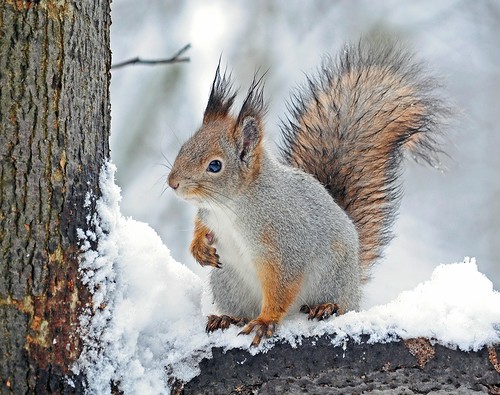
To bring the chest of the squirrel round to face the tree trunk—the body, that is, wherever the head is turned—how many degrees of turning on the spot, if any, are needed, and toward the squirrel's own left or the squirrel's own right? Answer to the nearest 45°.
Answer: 0° — it already faces it

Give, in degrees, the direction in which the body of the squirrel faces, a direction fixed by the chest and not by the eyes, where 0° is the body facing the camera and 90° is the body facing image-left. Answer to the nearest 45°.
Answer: approximately 45°
